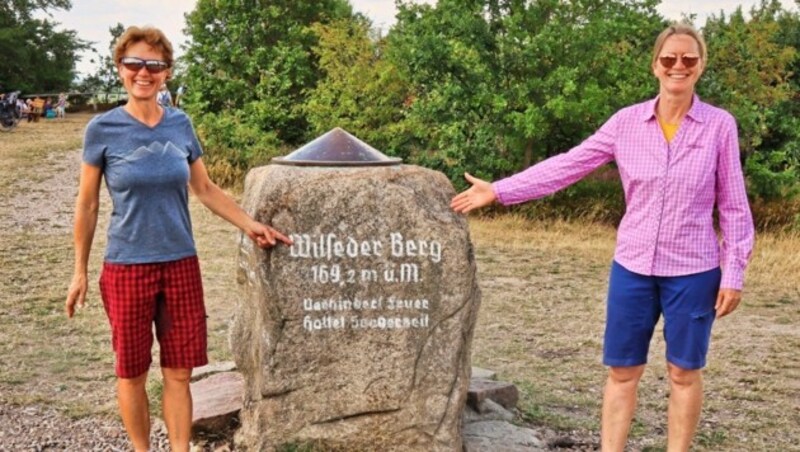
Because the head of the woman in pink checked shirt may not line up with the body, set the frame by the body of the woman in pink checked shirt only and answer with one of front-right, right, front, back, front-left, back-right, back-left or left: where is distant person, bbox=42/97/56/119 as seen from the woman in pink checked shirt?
back-right

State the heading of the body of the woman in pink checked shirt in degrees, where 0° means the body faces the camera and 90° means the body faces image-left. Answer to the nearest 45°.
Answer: approximately 0°

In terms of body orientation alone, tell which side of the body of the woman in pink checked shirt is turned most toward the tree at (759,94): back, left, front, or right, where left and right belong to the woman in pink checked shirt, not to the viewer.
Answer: back

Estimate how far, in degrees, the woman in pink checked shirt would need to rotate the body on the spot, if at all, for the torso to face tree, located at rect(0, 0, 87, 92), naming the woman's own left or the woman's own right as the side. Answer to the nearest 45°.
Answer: approximately 135° to the woman's own right

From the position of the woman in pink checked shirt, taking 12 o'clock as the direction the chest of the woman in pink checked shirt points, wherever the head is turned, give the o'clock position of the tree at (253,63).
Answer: The tree is roughly at 5 o'clock from the woman in pink checked shirt.

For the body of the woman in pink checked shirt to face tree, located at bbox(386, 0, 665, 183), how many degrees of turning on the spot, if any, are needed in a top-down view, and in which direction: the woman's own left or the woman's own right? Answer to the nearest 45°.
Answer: approximately 180°
